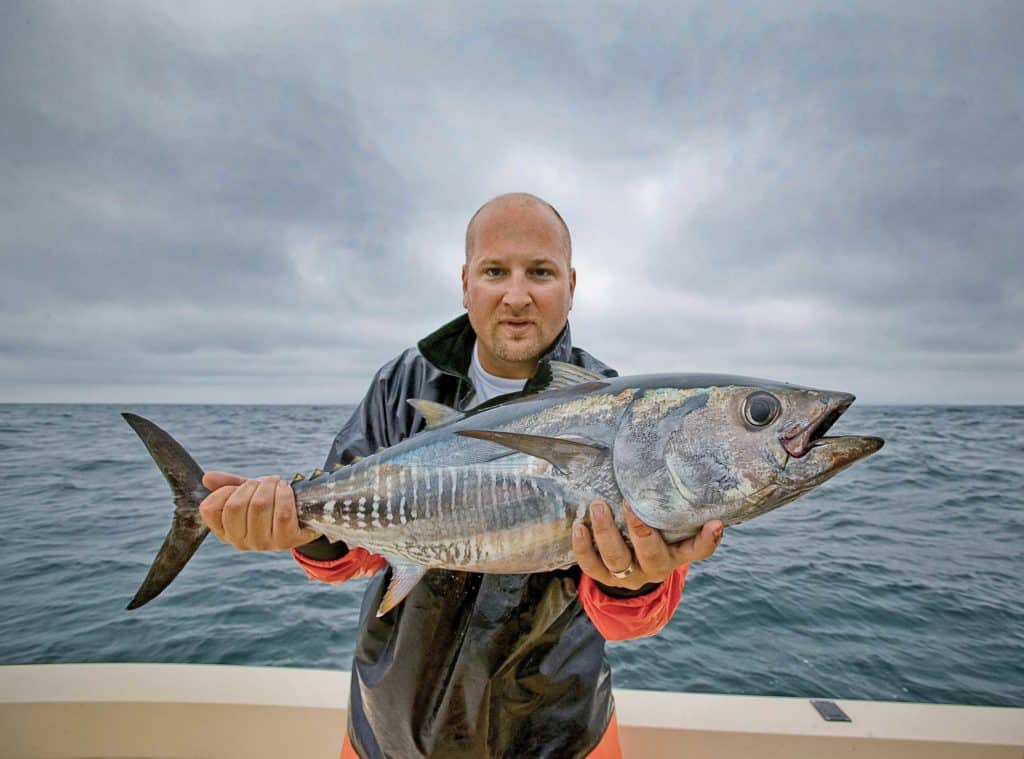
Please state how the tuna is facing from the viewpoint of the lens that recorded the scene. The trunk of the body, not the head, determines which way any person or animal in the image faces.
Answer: facing to the right of the viewer

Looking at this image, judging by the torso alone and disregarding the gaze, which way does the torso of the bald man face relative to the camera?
toward the camera
